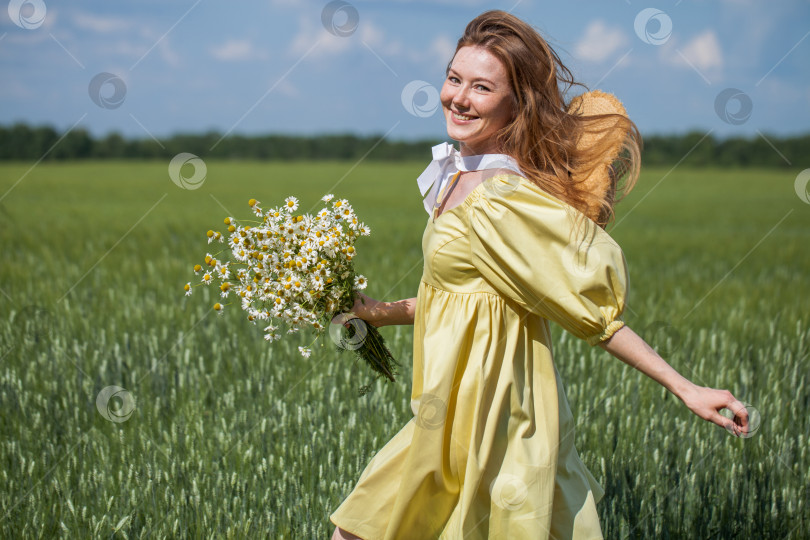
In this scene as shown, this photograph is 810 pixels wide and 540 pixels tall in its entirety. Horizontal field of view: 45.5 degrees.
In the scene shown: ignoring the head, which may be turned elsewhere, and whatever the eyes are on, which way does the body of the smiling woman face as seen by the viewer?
to the viewer's left
